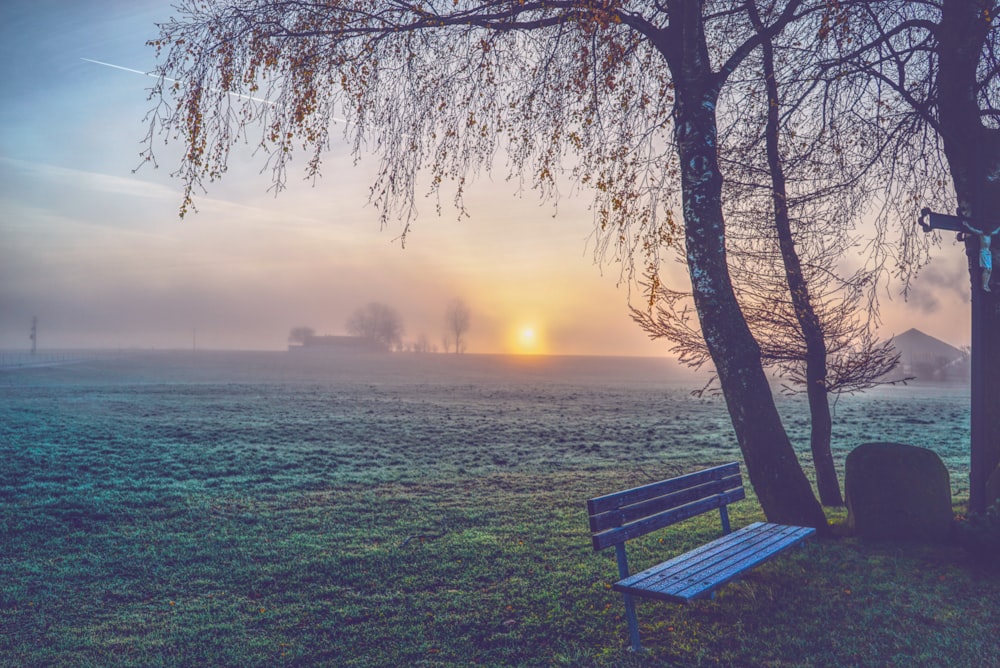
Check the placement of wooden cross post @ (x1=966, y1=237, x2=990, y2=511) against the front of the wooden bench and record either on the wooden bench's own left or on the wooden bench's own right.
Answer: on the wooden bench's own left

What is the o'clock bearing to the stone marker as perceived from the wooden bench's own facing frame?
The stone marker is roughly at 9 o'clock from the wooden bench.

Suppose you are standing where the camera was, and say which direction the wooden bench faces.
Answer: facing the viewer and to the right of the viewer
